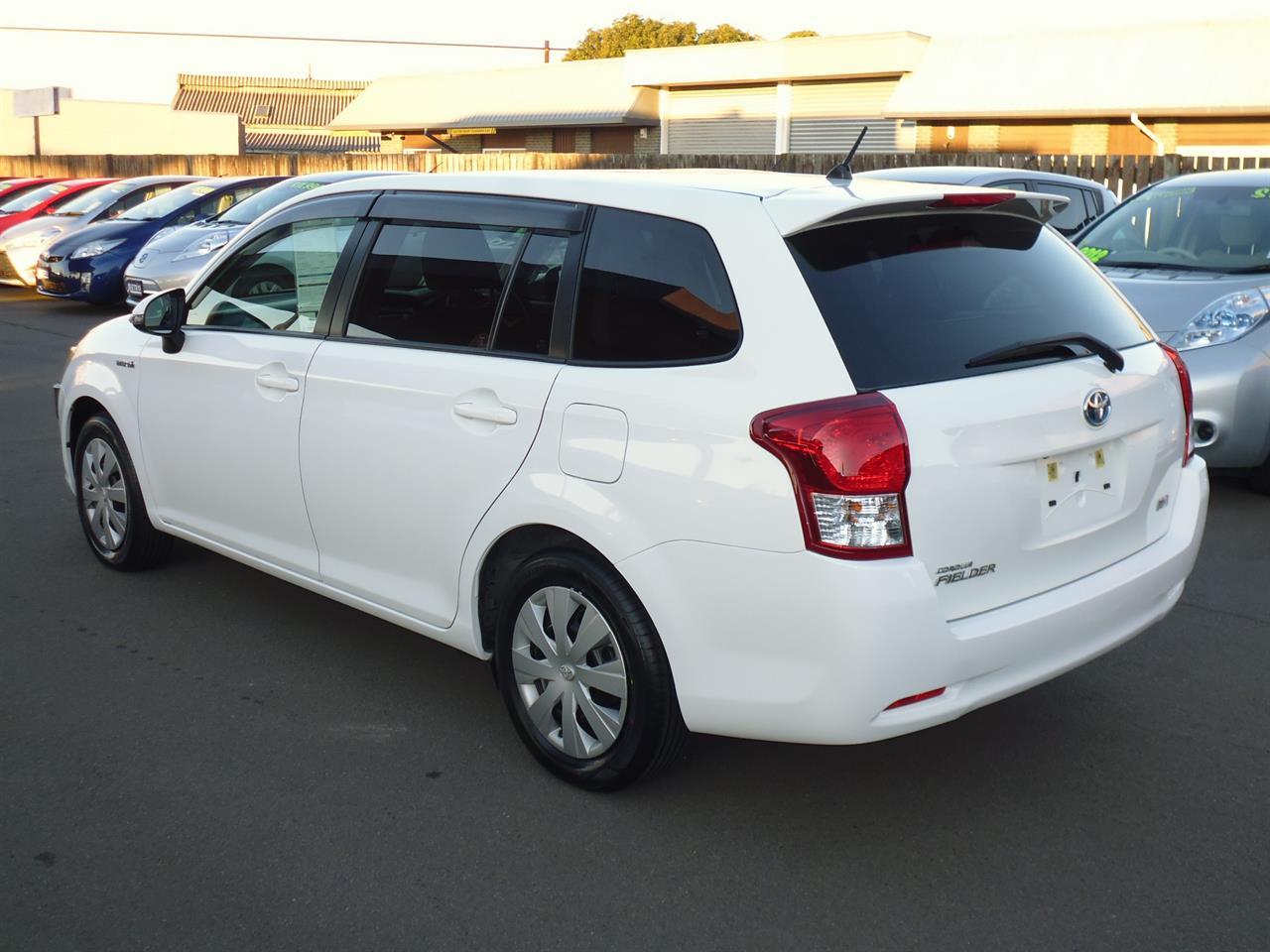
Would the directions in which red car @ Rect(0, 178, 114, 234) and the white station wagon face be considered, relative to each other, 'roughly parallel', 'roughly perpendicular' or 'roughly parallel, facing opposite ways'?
roughly perpendicular

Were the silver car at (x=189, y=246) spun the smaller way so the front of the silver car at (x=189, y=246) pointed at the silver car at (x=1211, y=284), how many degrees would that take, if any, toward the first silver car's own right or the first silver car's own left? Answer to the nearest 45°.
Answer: approximately 90° to the first silver car's own left

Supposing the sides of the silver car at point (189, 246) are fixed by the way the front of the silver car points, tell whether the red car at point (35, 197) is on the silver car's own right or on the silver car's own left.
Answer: on the silver car's own right

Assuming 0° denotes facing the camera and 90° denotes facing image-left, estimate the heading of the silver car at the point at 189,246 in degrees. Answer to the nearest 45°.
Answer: approximately 45°

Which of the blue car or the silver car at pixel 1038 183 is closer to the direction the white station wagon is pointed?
the blue car

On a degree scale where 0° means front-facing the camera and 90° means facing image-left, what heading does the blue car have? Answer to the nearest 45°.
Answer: approximately 45°

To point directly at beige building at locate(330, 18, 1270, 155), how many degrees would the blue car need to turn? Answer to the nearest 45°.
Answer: approximately 180°

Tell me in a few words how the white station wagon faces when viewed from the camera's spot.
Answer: facing away from the viewer and to the left of the viewer
